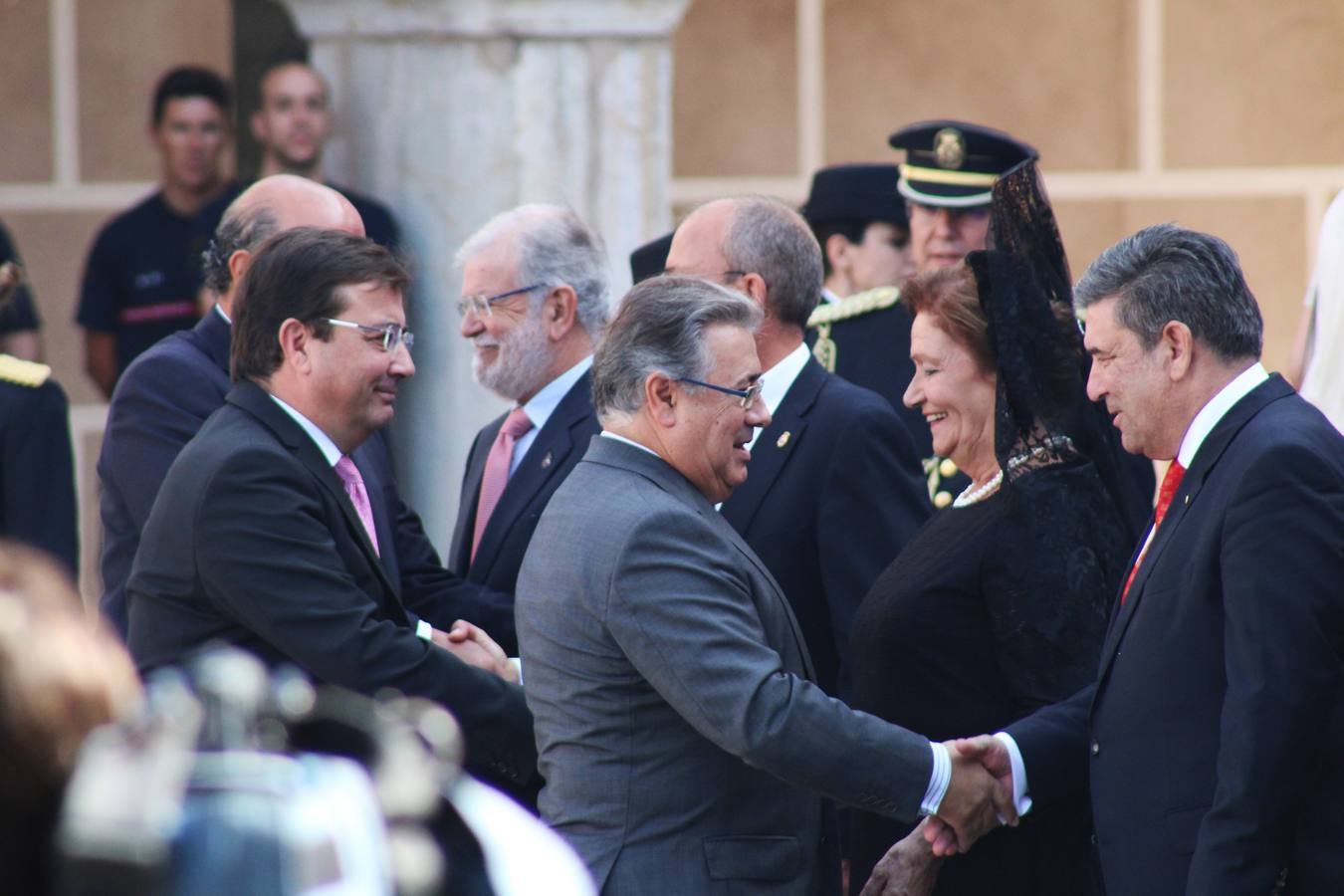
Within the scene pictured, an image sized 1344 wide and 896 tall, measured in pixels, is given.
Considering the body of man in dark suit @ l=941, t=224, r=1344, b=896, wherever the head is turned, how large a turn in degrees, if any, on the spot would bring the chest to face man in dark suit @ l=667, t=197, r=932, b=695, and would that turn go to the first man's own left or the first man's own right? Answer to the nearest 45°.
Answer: approximately 45° to the first man's own right

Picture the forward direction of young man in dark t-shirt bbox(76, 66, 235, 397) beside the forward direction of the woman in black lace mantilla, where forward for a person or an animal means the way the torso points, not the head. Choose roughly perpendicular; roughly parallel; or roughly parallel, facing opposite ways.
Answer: roughly perpendicular

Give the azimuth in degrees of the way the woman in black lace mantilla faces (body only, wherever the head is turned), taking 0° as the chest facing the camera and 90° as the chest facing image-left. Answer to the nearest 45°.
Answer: approximately 90°

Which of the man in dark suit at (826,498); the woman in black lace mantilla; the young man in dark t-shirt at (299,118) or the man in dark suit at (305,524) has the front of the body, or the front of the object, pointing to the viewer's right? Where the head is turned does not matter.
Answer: the man in dark suit at (305,524)

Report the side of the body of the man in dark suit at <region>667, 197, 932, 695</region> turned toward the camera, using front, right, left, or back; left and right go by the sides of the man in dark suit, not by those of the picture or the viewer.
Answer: left

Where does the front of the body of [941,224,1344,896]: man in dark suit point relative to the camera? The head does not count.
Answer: to the viewer's left

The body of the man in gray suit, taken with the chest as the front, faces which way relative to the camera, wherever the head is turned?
to the viewer's right

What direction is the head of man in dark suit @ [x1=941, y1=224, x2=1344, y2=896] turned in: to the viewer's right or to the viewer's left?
to the viewer's left

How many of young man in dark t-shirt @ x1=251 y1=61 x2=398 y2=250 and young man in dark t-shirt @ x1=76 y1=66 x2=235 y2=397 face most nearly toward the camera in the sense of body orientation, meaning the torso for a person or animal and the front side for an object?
2

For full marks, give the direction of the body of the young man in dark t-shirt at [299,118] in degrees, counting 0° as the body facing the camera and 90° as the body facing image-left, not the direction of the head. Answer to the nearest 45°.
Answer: approximately 0°
